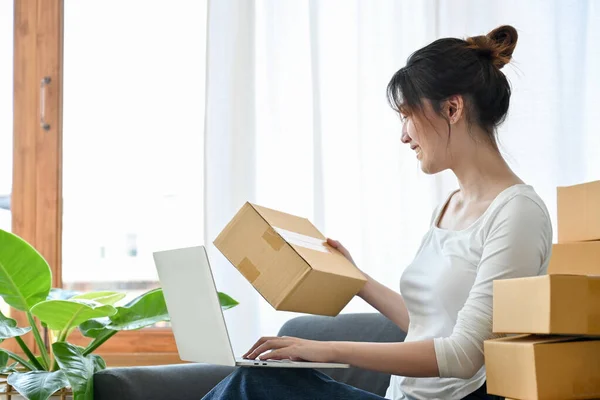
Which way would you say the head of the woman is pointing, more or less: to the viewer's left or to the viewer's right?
to the viewer's left

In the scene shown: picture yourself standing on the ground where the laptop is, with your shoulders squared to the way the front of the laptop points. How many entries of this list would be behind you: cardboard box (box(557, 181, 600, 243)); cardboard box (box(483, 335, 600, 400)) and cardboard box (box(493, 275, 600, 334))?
0

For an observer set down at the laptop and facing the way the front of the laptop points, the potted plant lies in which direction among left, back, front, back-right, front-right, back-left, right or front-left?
back-left

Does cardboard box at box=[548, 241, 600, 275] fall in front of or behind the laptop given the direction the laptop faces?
in front

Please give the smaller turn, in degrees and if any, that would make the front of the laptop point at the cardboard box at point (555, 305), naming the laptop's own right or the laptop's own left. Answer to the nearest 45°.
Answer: approximately 45° to the laptop's own right

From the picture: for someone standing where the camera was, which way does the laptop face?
facing to the right of the viewer

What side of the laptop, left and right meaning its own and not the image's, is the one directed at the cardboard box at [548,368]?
front

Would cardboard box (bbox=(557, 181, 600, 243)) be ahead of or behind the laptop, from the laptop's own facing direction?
ahead
